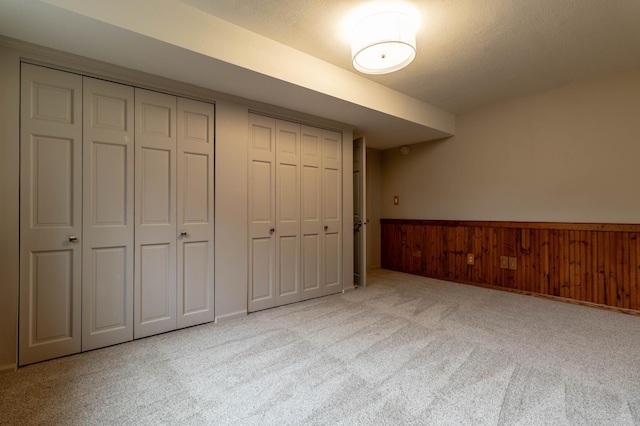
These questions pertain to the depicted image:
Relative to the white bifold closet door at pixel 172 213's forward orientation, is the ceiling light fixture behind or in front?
in front

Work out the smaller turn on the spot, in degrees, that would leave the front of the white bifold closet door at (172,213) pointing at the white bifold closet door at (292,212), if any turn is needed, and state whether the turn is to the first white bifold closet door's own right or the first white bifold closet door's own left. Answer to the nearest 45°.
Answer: approximately 45° to the first white bifold closet door's own left

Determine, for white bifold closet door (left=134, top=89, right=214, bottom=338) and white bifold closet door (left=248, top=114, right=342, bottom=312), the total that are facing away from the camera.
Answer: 0

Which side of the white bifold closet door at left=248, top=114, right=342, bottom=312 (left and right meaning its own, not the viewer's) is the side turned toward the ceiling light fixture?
front

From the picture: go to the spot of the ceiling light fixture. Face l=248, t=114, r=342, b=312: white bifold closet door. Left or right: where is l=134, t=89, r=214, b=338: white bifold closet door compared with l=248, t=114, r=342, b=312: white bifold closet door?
left

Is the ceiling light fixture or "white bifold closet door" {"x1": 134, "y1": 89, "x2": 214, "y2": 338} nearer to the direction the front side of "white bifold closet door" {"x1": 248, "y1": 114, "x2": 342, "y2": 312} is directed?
the ceiling light fixture

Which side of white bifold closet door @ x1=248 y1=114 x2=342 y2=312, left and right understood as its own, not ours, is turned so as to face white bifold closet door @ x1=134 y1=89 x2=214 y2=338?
right

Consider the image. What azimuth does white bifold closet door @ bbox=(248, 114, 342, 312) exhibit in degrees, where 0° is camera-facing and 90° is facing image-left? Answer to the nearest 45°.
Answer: approximately 315°

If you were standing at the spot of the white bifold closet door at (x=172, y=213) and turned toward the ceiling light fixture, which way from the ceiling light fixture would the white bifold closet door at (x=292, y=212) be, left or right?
left
